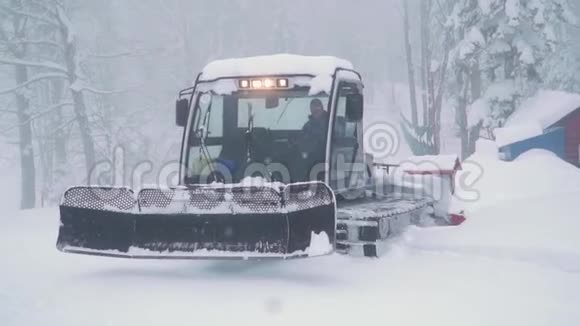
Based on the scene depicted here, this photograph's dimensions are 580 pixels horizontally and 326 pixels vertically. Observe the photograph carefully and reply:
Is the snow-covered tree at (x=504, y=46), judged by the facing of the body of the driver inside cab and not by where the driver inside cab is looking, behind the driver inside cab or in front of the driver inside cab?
behind

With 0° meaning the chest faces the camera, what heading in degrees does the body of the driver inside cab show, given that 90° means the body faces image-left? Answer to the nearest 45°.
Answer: approximately 45°
